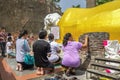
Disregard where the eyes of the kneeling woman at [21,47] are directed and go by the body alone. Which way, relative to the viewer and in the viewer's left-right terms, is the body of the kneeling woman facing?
facing away from the viewer and to the right of the viewer

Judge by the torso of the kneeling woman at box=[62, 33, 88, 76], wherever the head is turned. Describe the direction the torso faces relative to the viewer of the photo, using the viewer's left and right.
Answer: facing away from the viewer and to the right of the viewer

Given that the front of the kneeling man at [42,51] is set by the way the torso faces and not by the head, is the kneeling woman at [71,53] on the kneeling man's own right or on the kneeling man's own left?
on the kneeling man's own right

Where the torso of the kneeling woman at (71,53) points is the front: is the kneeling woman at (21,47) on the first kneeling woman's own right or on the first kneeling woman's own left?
on the first kneeling woman's own left

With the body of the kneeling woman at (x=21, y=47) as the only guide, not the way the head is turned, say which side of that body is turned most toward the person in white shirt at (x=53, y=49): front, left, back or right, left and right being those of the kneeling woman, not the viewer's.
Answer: front

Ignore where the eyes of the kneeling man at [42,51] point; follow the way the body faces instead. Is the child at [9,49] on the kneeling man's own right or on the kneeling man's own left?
on the kneeling man's own left

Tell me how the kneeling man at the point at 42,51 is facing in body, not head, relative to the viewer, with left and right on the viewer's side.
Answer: facing away from the viewer and to the right of the viewer
